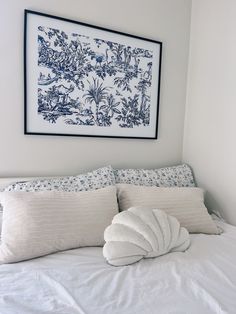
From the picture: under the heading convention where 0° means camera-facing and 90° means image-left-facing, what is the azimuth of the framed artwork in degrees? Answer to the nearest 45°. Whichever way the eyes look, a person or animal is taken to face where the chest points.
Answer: approximately 315°
